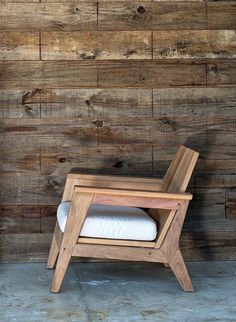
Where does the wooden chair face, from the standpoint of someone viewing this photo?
facing to the left of the viewer
